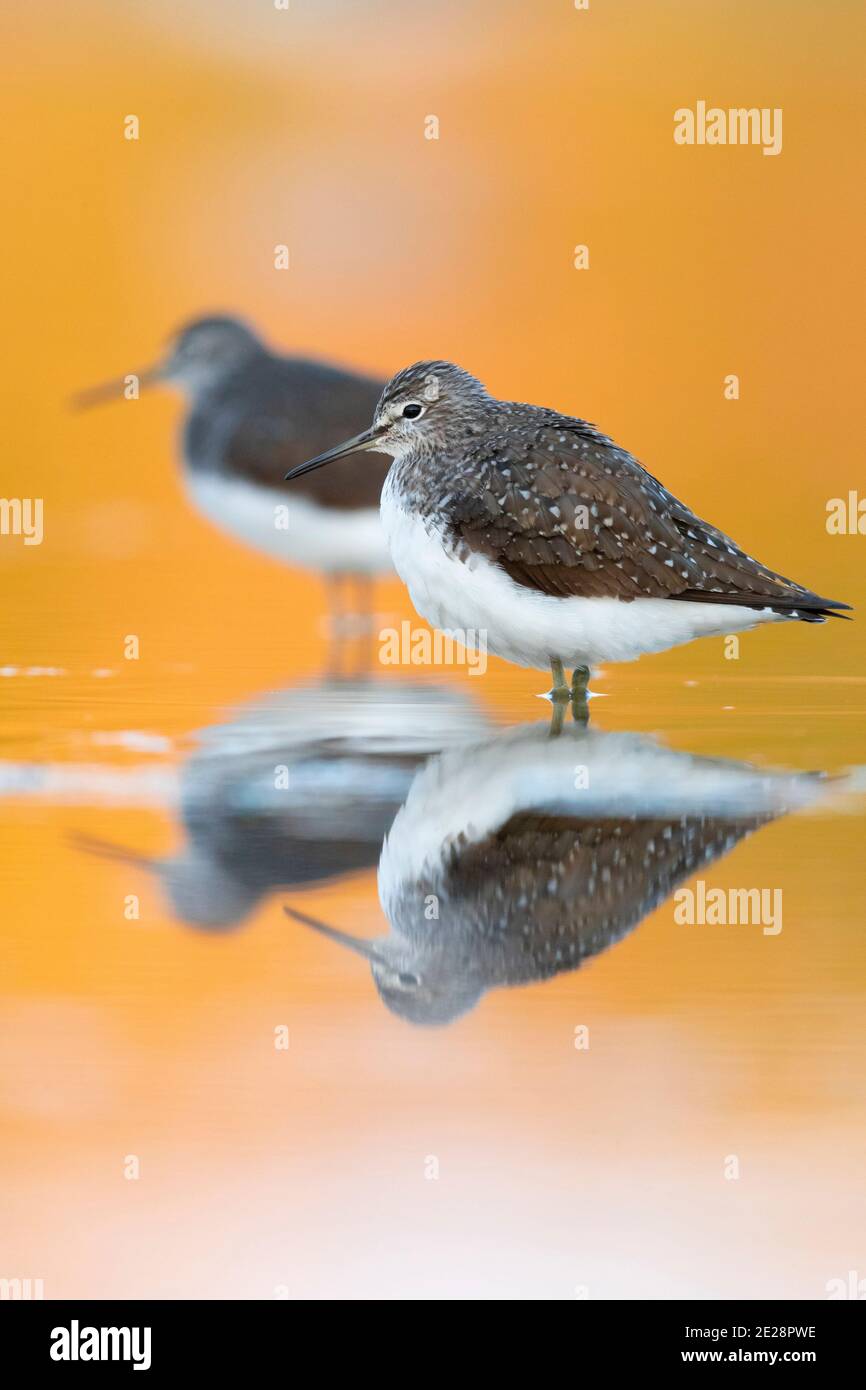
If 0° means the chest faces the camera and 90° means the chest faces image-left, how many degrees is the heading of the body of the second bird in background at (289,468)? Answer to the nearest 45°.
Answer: approximately 90°
